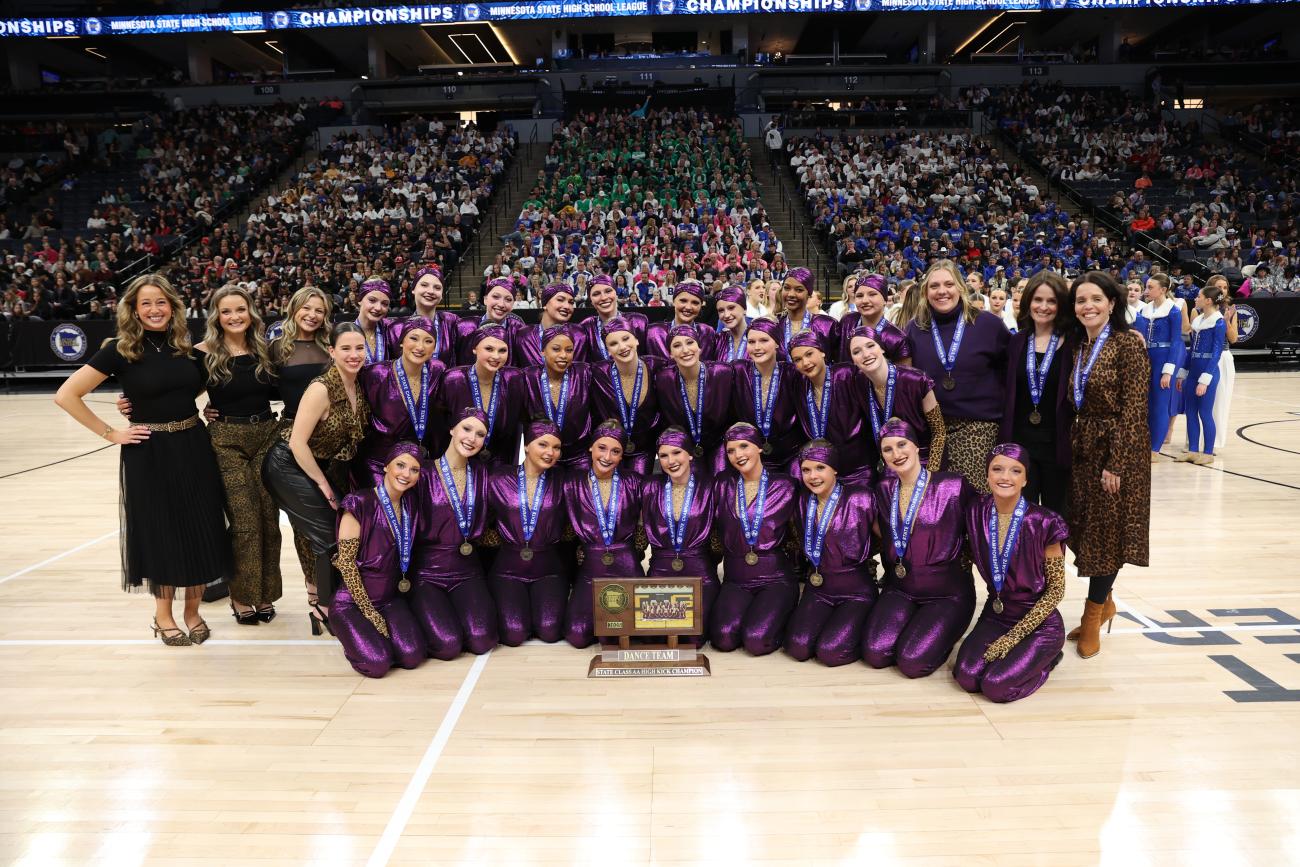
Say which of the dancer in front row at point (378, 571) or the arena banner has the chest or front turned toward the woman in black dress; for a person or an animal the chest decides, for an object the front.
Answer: the arena banner

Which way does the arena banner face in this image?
toward the camera

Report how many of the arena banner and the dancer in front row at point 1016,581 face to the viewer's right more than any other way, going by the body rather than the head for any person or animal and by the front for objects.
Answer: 0

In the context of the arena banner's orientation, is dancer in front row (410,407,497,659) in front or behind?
in front

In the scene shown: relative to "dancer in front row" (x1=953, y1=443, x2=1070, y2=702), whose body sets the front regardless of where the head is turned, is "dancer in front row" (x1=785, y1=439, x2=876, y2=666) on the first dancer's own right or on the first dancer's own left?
on the first dancer's own right

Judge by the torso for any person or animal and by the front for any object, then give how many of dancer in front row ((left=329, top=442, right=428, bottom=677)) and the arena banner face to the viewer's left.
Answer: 0

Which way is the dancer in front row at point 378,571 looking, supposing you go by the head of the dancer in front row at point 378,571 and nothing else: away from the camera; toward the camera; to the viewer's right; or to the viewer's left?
toward the camera

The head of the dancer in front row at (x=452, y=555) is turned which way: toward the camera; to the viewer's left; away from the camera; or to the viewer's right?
toward the camera

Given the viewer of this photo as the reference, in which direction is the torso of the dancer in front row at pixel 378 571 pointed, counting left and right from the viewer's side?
facing the viewer and to the right of the viewer

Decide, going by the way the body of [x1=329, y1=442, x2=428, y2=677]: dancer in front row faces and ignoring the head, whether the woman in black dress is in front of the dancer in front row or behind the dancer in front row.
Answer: behind

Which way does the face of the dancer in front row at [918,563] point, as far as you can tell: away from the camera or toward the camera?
toward the camera

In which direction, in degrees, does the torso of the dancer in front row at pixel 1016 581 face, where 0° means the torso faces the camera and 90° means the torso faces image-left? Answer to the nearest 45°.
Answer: approximately 45°

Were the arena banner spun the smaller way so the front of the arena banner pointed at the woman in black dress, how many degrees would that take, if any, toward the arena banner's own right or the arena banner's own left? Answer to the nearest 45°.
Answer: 0° — it already faces them

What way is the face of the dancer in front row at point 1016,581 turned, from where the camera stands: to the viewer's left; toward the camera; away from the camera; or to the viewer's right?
toward the camera

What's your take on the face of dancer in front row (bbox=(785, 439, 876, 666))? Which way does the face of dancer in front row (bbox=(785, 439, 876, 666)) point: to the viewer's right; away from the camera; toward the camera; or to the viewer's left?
toward the camera
